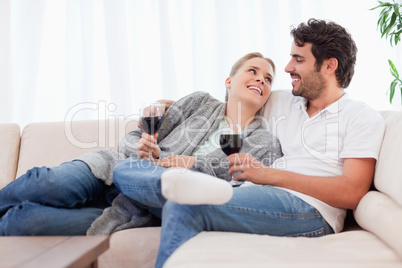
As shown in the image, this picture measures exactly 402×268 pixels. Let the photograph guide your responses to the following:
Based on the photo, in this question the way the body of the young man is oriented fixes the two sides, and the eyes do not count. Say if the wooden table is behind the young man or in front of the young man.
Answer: in front

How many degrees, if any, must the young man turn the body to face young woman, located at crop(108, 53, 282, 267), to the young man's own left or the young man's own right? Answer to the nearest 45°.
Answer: approximately 90° to the young man's own right

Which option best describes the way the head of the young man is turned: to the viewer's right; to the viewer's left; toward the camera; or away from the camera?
to the viewer's left

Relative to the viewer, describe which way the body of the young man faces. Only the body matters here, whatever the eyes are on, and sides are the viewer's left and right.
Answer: facing the viewer and to the left of the viewer

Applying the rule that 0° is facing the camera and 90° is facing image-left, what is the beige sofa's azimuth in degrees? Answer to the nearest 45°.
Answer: approximately 0°

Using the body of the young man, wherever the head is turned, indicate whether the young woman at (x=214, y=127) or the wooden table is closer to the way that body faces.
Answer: the wooden table
